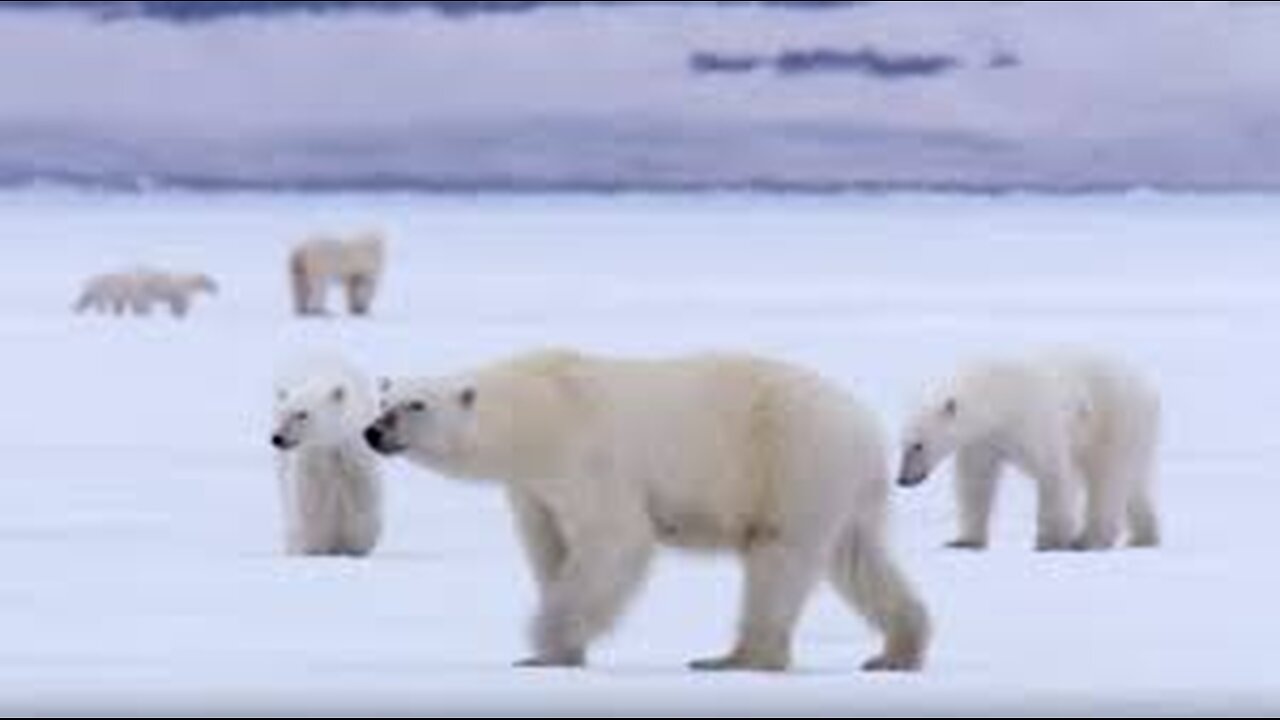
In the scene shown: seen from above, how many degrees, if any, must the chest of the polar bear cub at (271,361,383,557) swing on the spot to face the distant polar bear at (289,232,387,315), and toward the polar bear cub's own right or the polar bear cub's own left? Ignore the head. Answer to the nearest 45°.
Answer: approximately 135° to the polar bear cub's own right

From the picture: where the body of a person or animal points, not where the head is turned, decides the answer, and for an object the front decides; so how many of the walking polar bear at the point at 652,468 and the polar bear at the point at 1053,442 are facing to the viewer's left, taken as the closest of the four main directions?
2

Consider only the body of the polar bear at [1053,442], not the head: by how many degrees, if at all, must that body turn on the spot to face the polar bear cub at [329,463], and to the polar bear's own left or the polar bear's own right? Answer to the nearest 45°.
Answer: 0° — it already faces it

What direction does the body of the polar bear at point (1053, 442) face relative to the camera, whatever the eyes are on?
to the viewer's left

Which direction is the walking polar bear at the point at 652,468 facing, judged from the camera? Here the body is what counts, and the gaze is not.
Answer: to the viewer's left
